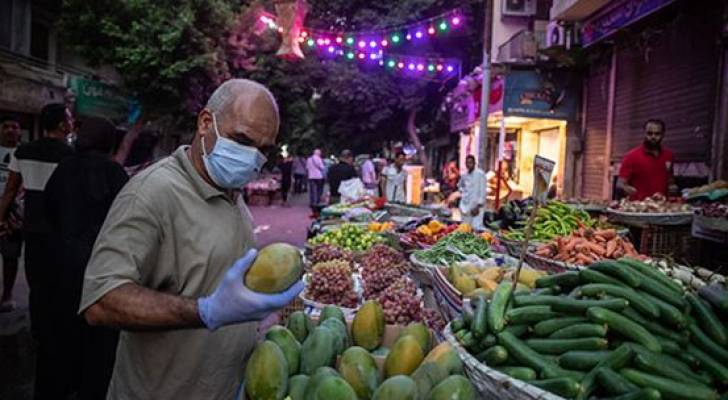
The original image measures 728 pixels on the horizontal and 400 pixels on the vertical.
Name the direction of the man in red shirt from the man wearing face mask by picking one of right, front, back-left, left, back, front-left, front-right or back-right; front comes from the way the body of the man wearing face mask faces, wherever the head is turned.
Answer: left

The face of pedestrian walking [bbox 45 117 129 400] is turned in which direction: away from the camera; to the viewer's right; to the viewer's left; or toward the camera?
away from the camera

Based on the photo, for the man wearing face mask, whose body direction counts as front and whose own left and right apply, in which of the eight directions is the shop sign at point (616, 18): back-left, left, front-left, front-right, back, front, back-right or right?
left

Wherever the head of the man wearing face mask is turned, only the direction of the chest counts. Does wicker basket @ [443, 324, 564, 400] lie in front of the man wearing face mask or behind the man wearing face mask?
in front

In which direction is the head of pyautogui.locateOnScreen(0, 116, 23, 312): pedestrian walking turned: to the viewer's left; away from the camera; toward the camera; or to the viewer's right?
toward the camera

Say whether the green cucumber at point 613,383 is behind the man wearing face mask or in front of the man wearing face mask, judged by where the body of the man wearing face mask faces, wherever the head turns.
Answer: in front

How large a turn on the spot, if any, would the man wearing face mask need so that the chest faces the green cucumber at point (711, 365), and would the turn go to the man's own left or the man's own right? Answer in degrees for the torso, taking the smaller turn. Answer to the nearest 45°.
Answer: approximately 45° to the man's own left

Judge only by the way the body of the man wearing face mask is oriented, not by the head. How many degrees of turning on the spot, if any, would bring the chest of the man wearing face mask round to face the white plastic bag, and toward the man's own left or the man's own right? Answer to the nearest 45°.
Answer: approximately 135° to the man's own left
